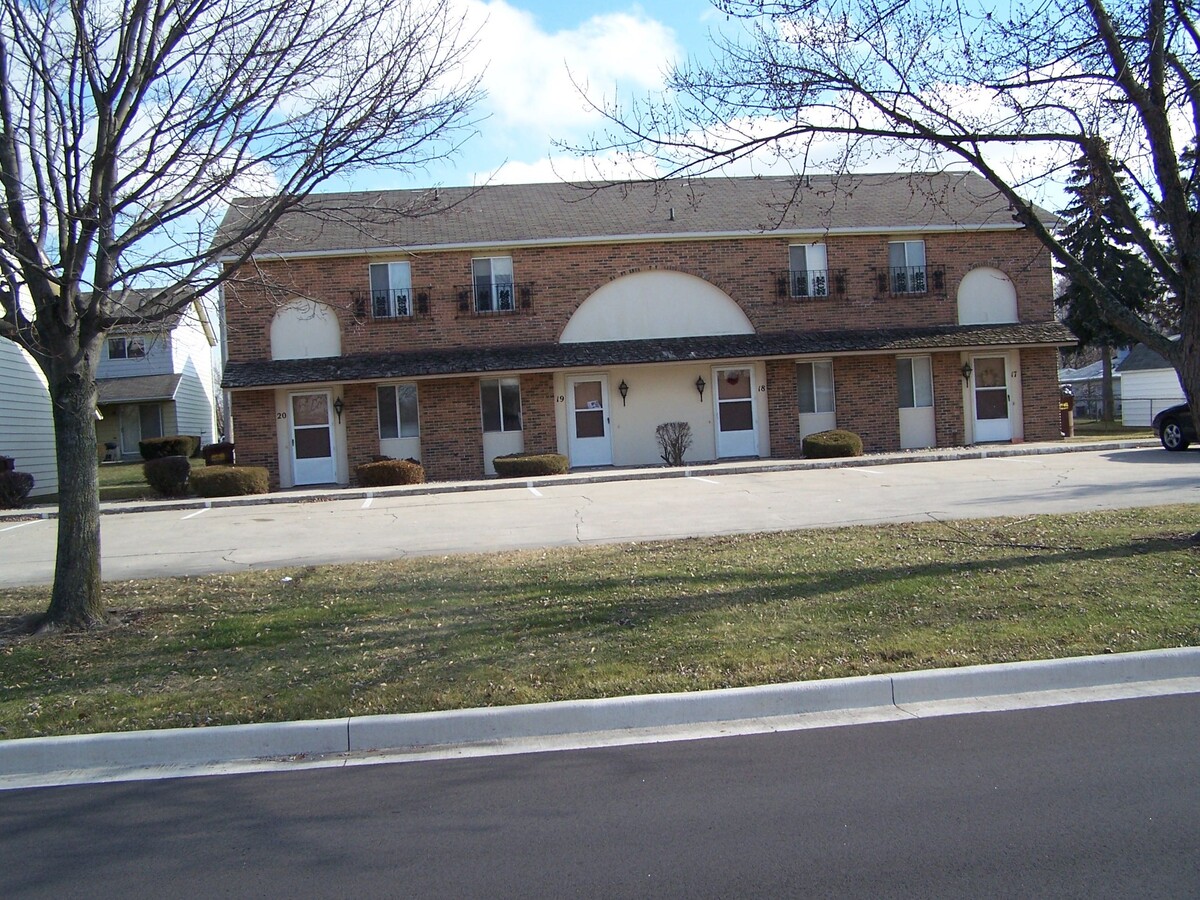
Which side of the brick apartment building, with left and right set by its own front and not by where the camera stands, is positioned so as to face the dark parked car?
left

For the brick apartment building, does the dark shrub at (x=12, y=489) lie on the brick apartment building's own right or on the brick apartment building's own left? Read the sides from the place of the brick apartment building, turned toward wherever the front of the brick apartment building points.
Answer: on the brick apartment building's own right

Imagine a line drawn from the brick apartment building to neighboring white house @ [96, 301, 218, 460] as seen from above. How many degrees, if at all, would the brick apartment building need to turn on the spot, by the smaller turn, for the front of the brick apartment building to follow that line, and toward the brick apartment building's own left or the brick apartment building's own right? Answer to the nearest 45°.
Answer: approximately 135° to the brick apartment building's own right

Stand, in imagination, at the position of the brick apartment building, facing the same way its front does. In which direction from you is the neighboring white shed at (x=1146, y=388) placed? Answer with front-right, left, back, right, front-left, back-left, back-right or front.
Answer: back-left

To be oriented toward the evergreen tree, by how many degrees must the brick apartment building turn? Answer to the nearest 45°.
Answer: approximately 135° to its left

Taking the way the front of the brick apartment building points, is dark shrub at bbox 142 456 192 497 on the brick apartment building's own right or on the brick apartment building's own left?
on the brick apartment building's own right

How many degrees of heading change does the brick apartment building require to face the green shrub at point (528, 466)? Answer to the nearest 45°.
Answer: approximately 45° to its right

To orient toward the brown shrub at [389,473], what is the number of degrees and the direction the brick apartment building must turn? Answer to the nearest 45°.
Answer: approximately 45° to its right

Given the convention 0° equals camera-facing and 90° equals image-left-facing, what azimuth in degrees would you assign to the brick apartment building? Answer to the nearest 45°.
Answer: approximately 0°

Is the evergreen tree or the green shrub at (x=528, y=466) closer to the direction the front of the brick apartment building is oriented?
the green shrub
